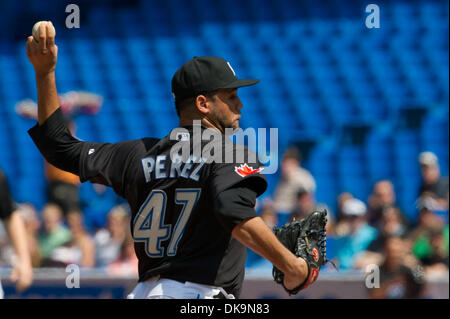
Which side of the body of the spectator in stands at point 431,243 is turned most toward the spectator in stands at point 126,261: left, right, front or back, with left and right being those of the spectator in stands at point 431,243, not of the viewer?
right

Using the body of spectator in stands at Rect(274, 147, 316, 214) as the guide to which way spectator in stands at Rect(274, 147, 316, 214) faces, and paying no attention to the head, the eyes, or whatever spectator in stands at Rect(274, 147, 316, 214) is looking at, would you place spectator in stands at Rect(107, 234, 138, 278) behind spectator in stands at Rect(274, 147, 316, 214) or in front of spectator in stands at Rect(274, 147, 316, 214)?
in front

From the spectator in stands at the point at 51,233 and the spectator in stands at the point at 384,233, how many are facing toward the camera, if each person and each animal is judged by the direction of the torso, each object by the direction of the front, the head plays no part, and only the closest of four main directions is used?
2

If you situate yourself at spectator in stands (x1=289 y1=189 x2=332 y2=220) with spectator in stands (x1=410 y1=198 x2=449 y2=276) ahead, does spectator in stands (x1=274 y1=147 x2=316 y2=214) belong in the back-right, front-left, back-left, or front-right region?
back-left

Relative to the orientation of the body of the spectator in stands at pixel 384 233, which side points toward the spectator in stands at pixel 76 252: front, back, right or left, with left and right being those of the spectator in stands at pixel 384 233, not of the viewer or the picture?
right

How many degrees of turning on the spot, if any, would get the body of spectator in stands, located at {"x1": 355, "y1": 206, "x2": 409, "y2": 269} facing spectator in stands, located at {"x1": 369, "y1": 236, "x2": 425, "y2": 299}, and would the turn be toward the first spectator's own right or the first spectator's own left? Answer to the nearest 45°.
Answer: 0° — they already face them

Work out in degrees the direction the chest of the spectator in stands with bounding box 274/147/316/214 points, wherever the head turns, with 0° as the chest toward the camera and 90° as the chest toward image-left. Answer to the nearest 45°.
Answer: approximately 45°

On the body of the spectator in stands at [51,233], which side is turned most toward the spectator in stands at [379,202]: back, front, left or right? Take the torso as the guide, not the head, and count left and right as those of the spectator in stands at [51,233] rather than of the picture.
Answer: left

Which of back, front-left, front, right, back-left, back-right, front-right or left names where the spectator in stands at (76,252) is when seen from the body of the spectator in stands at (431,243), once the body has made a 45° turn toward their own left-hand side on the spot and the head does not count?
back-right

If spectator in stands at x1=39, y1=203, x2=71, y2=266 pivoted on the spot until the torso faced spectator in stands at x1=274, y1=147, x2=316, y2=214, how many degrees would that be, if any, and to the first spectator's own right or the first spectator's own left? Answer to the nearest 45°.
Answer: approximately 90° to the first spectator's own left
